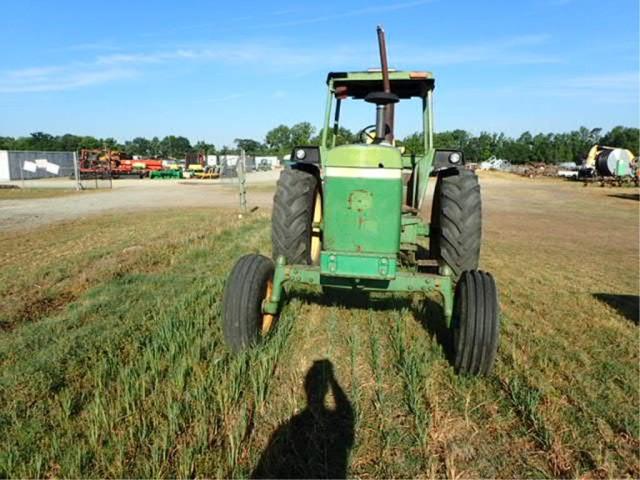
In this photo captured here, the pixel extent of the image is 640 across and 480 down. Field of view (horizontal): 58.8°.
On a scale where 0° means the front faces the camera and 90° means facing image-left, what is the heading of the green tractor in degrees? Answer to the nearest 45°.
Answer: approximately 0°
